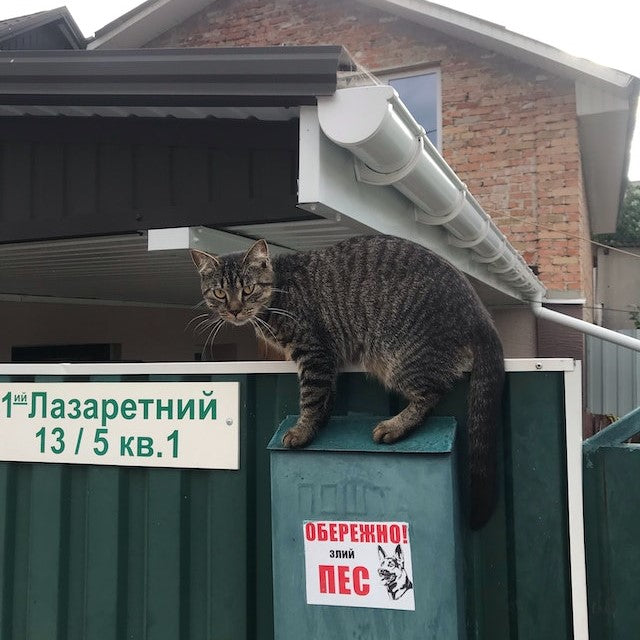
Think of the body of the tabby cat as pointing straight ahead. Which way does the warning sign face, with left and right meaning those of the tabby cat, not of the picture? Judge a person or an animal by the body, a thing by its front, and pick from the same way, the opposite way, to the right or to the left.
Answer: to the left

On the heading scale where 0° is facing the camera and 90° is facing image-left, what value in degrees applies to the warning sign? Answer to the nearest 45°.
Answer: approximately 0°

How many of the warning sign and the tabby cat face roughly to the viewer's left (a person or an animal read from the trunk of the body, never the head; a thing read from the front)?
1

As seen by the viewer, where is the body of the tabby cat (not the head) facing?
to the viewer's left
